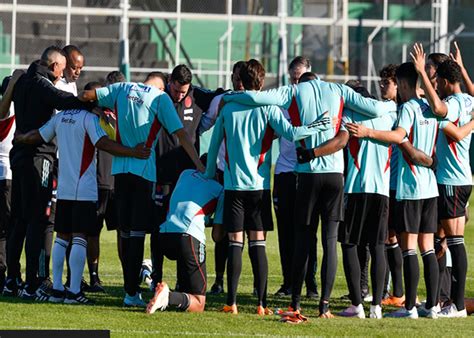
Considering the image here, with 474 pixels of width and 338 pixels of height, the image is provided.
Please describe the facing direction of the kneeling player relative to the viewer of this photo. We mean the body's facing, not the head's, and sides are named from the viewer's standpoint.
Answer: facing away from the viewer and to the right of the viewer

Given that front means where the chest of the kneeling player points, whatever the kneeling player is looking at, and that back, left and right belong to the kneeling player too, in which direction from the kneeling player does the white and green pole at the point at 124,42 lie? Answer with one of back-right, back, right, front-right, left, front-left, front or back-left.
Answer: front-left

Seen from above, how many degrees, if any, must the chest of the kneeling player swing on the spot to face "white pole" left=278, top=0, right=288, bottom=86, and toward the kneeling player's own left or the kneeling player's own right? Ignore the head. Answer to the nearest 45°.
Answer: approximately 45° to the kneeling player's own left

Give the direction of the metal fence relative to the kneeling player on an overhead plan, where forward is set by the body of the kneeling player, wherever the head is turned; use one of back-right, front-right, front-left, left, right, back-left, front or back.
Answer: front-left
